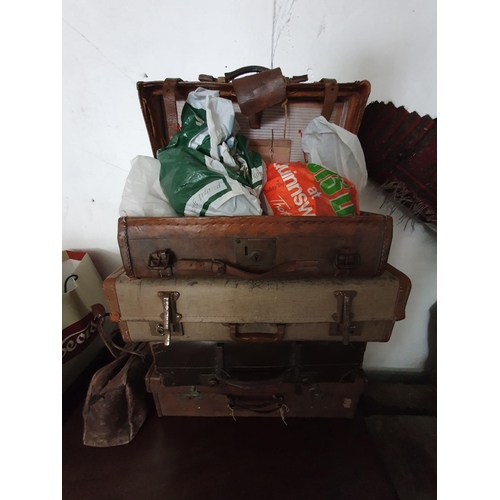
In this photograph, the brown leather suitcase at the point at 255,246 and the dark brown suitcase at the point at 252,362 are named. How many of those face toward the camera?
2

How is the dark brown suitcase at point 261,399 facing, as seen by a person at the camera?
facing the viewer
